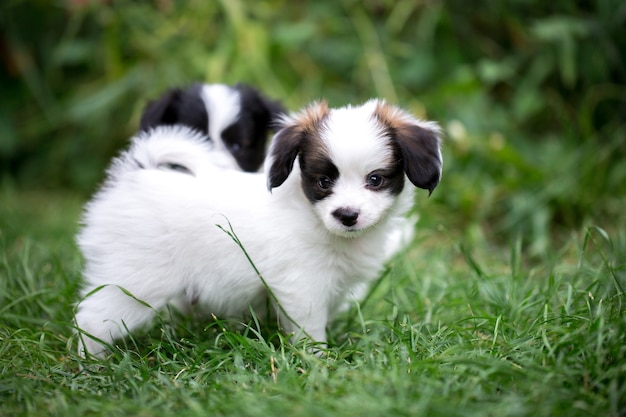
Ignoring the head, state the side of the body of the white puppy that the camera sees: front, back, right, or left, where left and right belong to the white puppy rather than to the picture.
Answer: right

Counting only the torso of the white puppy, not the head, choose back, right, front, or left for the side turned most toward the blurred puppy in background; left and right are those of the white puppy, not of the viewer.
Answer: left
